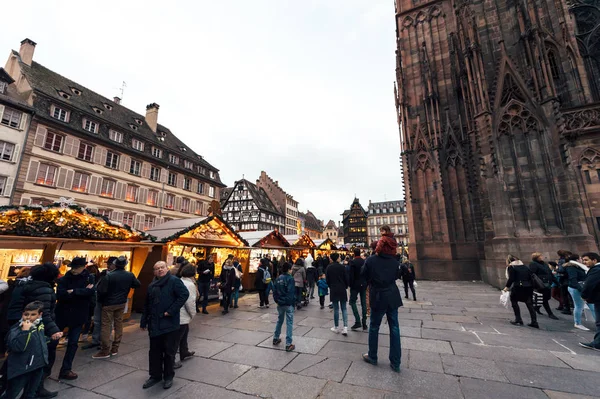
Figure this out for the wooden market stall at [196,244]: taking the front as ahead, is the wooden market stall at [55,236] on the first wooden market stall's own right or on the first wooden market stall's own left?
on the first wooden market stall's own right

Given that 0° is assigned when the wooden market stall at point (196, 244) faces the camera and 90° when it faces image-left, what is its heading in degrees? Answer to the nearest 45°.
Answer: approximately 315°

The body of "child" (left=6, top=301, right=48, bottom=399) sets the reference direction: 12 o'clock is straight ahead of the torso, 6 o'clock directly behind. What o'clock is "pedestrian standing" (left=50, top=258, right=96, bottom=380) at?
The pedestrian standing is roughly at 8 o'clock from the child.

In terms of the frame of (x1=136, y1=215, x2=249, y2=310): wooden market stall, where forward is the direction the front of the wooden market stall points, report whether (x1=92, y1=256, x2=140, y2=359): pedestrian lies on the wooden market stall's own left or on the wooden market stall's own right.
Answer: on the wooden market stall's own right

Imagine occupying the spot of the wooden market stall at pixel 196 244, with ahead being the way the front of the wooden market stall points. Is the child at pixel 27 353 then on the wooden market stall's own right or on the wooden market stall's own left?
on the wooden market stall's own right

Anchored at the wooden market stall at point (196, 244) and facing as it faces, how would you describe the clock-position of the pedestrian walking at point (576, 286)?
The pedestrian walking is roughly at 12 o'clock from the wooden market stall.

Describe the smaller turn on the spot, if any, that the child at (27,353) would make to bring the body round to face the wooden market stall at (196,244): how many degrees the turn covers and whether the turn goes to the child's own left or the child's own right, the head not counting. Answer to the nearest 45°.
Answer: approximately 90° to the child's own left

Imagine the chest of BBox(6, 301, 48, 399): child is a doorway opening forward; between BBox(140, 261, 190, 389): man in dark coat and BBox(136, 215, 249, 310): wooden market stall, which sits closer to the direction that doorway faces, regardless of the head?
the man in dark coat
